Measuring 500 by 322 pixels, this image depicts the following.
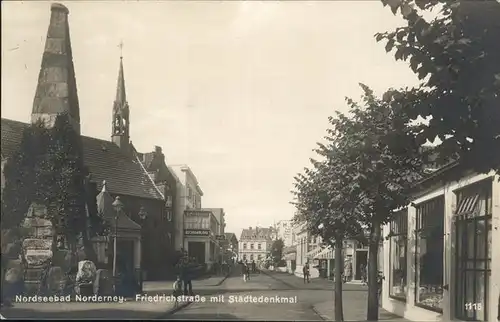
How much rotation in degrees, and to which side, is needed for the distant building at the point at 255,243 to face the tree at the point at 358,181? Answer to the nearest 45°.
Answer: approximately 45° to its left

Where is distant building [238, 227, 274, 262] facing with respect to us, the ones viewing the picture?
facing the viewer

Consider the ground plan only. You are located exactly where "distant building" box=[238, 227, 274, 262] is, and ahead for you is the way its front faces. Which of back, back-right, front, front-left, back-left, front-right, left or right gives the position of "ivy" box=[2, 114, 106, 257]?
front-right

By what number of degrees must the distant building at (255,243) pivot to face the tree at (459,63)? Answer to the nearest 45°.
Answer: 0° — it already faces it

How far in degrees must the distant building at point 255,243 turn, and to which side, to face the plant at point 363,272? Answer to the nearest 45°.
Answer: approximately 45° to its left
